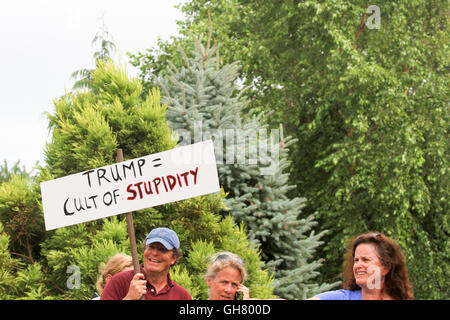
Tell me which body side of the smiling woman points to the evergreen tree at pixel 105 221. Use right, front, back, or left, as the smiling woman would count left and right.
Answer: right

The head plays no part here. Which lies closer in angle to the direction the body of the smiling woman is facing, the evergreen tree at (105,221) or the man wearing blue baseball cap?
the man wearing blue baseball cap

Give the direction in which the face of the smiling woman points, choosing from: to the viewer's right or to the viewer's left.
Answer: to the viewer's left

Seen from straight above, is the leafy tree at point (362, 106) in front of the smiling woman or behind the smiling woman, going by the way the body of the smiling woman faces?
behind

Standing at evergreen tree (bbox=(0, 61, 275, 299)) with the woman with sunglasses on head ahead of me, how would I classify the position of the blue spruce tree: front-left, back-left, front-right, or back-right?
back-left

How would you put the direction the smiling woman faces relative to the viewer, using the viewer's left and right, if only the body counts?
facing the viewer and to the left of the viewer

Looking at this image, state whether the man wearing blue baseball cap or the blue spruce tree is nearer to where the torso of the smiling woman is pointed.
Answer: the man wearing blue baseball cap

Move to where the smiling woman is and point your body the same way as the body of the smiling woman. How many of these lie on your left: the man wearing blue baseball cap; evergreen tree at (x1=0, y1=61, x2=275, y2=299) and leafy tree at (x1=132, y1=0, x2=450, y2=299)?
0

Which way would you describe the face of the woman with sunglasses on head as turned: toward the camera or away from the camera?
toward the camera

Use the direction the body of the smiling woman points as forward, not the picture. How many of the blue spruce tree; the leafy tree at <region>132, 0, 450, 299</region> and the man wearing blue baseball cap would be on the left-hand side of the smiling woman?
0

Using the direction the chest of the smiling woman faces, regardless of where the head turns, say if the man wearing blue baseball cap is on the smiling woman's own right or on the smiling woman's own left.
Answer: on the smiling woman's own right

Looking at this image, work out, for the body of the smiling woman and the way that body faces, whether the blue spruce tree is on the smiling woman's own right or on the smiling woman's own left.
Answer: on the smiling woman's own right
